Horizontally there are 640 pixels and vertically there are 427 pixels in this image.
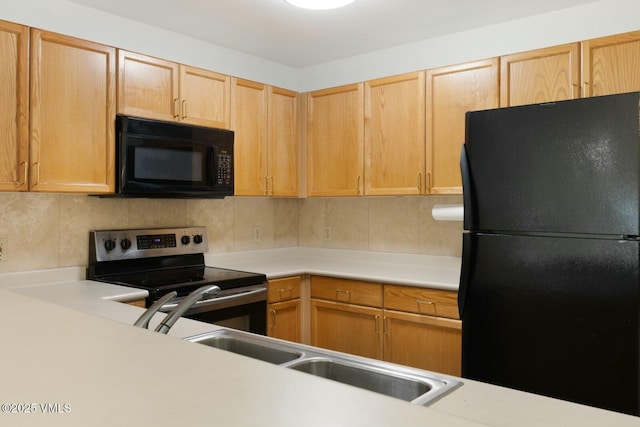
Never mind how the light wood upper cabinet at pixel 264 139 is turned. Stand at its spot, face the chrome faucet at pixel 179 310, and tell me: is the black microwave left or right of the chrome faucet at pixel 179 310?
right

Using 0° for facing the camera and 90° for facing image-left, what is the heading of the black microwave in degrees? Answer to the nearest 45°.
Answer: approximately 315°

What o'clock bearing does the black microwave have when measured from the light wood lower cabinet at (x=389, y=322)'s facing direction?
The black microwave is roughly at 1 o'clock from the light wood lower cabinet.

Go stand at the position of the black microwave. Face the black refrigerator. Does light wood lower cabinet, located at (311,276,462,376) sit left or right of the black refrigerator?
left

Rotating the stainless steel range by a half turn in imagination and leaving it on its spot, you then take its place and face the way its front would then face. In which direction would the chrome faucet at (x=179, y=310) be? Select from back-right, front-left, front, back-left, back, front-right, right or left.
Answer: back-left

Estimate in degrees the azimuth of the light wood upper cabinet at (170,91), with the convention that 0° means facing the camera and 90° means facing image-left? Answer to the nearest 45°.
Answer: approximately 315°

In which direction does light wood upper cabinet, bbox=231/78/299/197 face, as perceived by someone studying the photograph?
facing the viewer and to the right of the viewer
